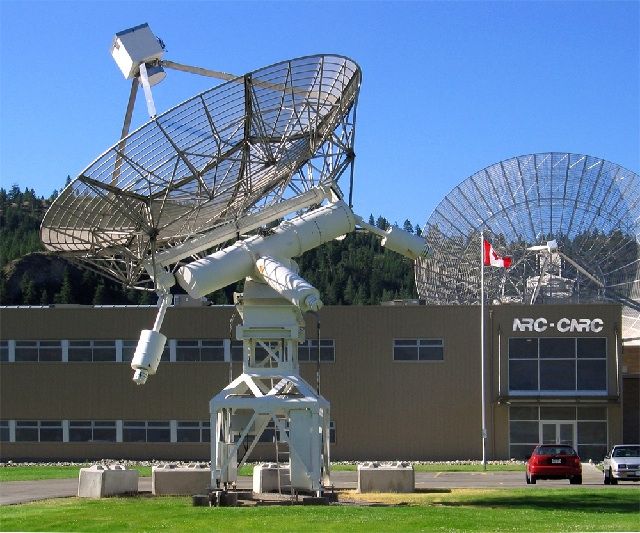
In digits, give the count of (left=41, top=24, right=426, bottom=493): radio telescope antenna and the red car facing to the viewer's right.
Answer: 0
